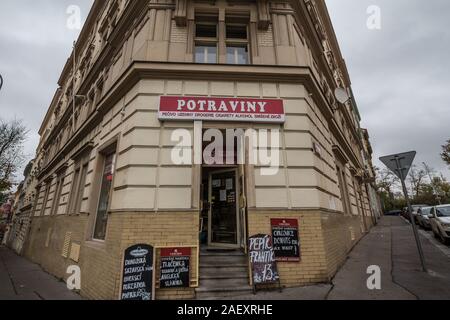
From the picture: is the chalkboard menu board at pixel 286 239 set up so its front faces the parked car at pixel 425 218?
no

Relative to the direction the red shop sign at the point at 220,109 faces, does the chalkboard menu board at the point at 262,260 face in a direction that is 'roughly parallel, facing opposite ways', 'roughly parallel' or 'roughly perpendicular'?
roughly parallel

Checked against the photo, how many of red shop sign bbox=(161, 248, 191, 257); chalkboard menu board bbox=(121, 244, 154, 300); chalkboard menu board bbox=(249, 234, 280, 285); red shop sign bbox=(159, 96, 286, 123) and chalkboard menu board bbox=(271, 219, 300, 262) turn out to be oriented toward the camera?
5

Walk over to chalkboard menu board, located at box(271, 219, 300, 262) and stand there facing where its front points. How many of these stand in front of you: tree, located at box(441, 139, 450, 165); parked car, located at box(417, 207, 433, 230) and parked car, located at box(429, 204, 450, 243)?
0

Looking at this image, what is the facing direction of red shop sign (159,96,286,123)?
toward the camera

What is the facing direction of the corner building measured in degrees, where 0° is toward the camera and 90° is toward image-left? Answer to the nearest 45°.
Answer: approximately 0°

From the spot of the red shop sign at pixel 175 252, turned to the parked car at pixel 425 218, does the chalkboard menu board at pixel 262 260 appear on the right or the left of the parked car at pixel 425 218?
right

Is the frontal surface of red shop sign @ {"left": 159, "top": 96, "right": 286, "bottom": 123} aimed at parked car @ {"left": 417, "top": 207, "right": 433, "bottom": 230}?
no

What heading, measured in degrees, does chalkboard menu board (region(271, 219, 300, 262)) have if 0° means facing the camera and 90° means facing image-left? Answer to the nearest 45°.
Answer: approximately 0°

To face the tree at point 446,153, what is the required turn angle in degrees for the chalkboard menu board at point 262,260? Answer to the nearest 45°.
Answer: approximately 135° to its left

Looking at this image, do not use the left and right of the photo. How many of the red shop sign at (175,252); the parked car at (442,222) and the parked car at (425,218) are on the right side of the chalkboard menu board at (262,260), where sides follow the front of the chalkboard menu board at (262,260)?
1

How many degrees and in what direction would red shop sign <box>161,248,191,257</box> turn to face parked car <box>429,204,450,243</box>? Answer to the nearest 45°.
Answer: approximately 90° to its left

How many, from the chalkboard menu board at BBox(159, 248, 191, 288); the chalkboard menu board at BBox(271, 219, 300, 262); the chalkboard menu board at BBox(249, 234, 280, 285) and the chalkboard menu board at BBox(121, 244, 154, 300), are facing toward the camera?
4

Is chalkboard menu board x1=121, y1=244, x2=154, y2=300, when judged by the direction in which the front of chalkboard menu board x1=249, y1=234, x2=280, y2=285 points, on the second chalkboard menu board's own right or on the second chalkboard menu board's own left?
on the second chalkboard menu board's own right

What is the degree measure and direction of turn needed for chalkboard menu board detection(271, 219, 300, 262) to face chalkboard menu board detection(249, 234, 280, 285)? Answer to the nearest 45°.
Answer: approximately 45° to its right

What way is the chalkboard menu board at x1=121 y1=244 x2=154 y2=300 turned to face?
toward the camera

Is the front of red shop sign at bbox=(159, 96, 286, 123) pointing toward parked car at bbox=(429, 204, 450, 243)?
no
